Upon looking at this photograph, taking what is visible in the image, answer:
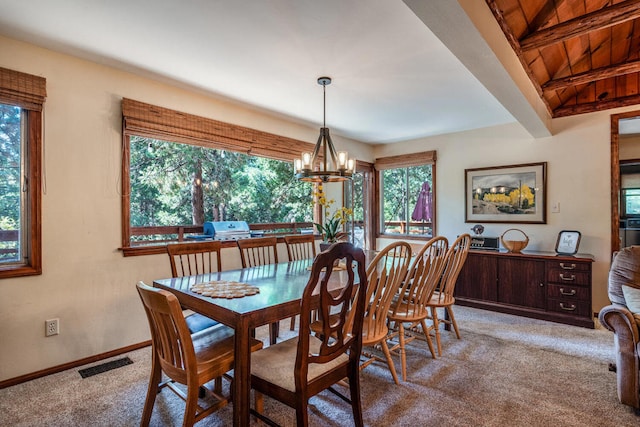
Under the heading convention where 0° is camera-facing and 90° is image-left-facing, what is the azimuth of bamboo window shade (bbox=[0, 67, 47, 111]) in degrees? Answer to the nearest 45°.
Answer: approximately 315°

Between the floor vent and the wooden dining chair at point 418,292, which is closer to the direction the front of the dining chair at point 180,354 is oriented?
the wooden dining chair

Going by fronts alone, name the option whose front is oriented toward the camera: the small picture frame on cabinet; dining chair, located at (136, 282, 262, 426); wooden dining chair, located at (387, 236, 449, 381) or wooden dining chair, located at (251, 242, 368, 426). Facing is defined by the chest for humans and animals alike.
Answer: the small picture frame on cabinet

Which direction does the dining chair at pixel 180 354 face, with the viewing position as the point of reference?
facing away from the viewer and to the right of the viewer

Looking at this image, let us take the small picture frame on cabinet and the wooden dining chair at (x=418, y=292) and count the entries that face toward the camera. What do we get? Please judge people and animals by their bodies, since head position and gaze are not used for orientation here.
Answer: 1

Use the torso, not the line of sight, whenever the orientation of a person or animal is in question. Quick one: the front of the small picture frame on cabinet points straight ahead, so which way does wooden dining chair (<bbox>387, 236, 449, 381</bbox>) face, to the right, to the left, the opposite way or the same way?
to the right

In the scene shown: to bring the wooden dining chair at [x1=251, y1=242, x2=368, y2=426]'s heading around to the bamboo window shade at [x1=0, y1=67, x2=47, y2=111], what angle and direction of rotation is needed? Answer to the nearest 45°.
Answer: approximately 45° to its left

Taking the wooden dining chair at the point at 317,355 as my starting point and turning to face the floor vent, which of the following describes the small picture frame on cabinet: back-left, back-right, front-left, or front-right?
back-right

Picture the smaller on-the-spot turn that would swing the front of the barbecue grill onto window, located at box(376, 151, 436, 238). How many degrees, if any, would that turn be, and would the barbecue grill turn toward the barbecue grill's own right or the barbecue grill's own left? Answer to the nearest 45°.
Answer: approximately 45° to the barbecue grill's own left

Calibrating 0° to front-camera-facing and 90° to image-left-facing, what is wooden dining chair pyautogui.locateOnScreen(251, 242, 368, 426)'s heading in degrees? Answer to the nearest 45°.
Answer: approximately 135°

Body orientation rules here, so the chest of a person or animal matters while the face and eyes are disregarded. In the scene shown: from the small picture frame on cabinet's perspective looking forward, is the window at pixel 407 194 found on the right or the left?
on its right
